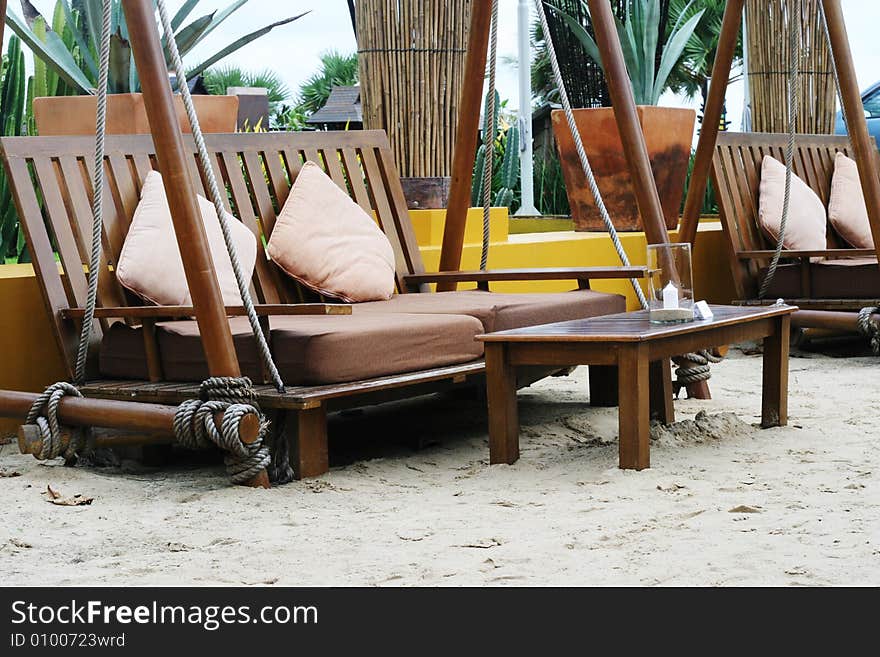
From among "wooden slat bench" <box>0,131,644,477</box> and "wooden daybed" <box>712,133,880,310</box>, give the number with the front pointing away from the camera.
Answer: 0

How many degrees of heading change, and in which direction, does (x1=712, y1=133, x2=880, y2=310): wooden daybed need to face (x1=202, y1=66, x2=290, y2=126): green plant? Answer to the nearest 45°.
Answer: approximately 180°

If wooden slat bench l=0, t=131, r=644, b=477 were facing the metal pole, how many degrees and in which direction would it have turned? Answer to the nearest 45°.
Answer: approximately 135° to its left

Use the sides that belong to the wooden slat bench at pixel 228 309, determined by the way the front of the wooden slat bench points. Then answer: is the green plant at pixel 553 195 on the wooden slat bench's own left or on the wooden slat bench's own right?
on the wooden slat bench's own left

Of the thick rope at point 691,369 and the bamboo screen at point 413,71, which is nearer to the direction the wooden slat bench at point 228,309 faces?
the thick rope

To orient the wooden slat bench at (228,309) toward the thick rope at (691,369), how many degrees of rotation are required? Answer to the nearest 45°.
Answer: approximately 45° to its left

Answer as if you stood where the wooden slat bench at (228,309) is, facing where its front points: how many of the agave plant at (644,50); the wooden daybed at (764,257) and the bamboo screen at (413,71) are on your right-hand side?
0

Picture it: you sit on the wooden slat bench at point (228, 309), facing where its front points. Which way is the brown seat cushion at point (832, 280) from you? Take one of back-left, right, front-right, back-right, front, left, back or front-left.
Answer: left

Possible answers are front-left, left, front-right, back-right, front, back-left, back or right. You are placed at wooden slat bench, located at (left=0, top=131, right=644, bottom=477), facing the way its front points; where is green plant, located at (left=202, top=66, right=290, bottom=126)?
back-left

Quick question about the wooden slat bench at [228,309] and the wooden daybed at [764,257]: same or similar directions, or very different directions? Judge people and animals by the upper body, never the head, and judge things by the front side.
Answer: same or similar directions

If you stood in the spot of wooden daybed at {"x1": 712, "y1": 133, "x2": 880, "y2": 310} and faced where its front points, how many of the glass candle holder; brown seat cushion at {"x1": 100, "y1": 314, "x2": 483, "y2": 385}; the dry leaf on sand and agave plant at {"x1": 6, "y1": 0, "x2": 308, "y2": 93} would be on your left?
0

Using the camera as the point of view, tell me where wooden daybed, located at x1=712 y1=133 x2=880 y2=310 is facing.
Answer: facing the viewer and to the right of the viewer

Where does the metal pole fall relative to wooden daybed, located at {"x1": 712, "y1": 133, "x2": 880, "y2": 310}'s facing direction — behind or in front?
behind

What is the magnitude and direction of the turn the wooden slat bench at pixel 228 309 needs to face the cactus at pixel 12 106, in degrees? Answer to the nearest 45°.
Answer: approximately 180°
